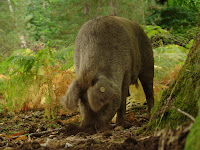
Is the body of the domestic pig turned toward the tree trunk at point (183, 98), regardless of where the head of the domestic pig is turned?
no

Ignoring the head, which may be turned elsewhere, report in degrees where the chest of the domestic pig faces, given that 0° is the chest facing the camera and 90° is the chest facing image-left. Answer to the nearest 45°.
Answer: approximately 45°
